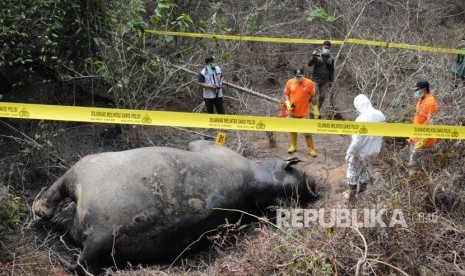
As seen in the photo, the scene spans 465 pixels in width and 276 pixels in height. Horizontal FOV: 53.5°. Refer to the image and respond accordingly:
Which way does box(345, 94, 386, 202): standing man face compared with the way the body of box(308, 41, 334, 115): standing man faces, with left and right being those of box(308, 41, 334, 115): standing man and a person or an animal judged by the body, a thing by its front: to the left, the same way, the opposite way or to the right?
to the right

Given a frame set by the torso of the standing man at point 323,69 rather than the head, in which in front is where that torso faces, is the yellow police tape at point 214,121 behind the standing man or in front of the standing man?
in front

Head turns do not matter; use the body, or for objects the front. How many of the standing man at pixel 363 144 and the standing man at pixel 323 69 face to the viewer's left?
1

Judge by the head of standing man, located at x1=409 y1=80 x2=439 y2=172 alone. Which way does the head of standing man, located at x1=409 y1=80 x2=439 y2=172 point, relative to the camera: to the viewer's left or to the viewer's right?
to the viewer's left

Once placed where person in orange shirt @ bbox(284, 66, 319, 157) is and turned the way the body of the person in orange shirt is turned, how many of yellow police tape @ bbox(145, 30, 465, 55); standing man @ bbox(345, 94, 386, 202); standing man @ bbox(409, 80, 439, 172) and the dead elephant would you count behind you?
1

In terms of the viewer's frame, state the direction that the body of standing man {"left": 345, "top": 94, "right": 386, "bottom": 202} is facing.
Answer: to the viewer's left

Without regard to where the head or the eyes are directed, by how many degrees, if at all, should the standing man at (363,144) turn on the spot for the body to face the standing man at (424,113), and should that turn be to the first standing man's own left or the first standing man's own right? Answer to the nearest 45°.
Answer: approximately 135° to the first standing man's own right

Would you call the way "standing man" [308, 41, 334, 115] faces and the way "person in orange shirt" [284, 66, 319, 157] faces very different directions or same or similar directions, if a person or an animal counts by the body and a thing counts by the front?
same or similar directions

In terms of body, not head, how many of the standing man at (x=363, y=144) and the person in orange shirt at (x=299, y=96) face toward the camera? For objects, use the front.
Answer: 1

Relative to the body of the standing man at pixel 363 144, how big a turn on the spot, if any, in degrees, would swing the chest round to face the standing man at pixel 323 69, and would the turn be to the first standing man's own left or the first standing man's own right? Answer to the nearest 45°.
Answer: approximately 90° to the first standing man's own right

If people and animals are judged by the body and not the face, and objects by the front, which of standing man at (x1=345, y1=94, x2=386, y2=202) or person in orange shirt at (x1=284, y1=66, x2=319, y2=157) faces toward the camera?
the person in orange shirt

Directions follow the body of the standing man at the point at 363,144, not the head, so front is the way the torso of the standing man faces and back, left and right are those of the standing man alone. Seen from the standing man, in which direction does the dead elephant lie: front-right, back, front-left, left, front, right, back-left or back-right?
front-left

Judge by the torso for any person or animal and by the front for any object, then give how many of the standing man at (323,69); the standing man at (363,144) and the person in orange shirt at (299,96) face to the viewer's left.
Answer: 1

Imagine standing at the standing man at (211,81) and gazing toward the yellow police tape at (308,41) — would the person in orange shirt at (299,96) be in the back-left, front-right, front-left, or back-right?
front-right

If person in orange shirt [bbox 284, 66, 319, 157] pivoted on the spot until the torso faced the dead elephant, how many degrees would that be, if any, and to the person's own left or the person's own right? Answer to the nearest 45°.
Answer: approximately 45° to the person's own right

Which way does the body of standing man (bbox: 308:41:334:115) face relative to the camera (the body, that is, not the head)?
toward the camera
